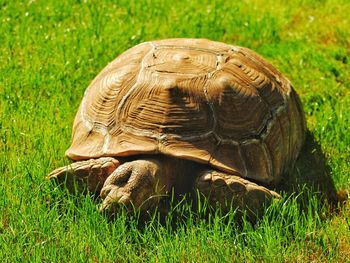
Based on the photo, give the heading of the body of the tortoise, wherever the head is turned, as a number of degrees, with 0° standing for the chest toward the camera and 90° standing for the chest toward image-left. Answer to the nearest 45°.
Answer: approximately 45°
